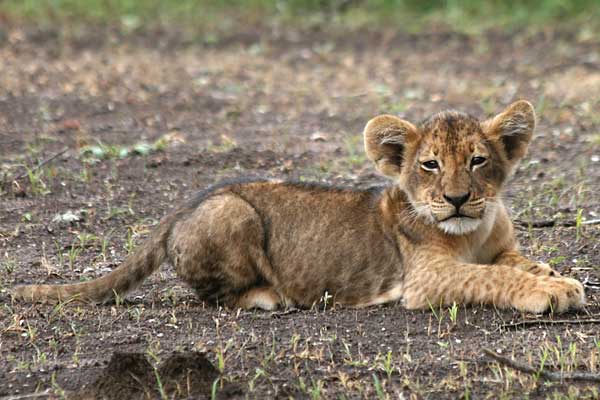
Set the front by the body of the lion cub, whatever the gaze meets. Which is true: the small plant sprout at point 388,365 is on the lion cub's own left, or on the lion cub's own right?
on the lion cub's own right

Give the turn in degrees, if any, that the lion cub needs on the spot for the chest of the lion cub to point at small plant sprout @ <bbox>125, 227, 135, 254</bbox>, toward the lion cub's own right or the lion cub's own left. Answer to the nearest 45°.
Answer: approximately 135° to the lion cub's own left

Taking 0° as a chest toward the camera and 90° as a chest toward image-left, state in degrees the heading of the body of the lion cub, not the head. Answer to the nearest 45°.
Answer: approximately 270°

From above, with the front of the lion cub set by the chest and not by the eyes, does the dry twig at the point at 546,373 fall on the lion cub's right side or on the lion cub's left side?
on the lion cub's right side

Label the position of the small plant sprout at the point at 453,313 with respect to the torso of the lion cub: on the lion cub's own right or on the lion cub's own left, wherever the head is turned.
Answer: on the lion cub's own right

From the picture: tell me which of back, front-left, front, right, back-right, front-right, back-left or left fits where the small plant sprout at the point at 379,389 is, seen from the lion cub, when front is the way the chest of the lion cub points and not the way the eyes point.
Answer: right

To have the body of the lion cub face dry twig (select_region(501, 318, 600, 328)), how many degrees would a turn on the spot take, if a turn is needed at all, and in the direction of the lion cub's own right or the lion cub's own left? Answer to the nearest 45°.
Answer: approximately 45° to the lion cub's own right
